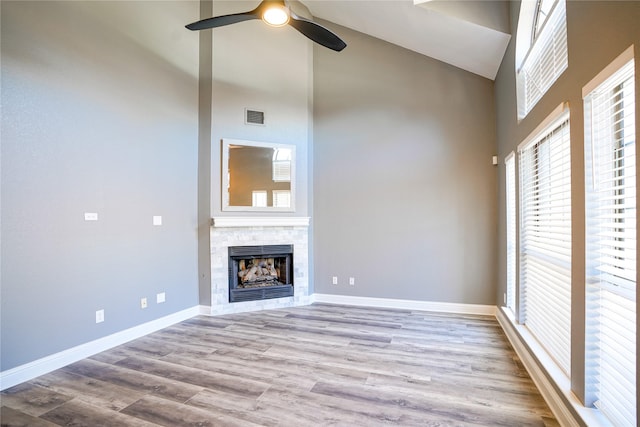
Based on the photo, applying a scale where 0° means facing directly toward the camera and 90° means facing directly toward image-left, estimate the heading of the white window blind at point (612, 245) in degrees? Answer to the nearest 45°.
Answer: approximately 90°

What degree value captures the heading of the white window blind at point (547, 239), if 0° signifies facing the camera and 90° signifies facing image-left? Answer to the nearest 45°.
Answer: approximately 90°

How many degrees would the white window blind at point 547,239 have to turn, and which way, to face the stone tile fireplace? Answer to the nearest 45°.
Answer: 0° — it already faces it

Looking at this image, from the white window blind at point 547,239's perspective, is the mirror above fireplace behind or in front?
in front

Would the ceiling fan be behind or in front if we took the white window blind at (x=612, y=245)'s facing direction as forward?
in front

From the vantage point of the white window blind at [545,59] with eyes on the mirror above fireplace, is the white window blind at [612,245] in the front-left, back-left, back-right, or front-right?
back-left
